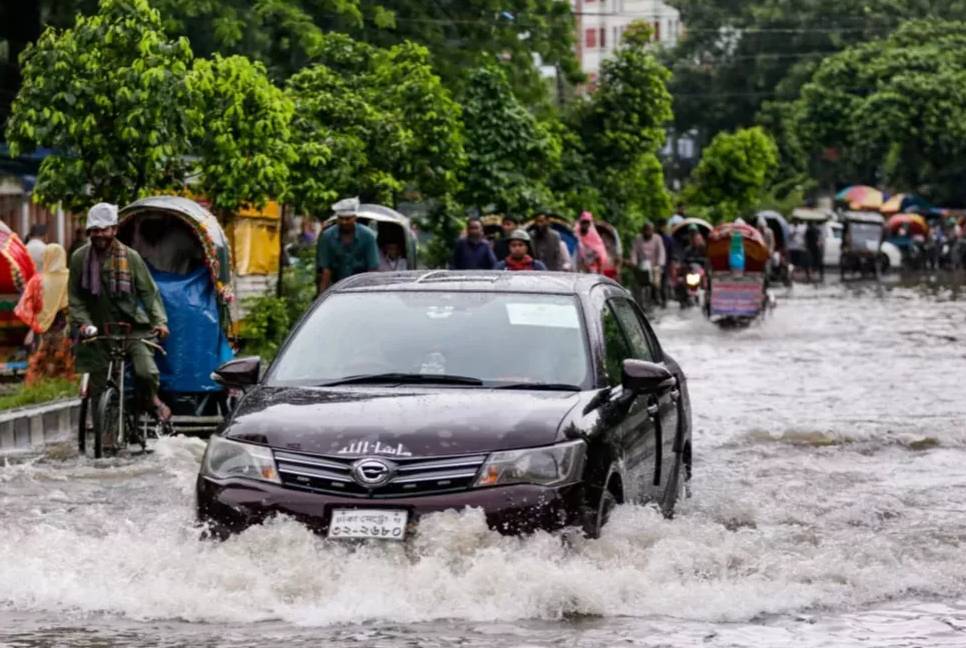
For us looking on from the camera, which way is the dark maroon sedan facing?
facing the viewer and to the left of the viewer

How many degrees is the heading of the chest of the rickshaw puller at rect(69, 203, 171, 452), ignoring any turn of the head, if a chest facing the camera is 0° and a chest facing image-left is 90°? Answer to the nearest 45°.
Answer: approximately 0°

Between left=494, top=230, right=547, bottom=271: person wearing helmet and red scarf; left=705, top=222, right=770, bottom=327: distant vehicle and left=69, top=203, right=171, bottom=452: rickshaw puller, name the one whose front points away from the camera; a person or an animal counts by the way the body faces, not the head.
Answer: the distant vehicle

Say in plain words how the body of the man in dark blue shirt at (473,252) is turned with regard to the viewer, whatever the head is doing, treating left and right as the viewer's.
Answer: facing the viewer

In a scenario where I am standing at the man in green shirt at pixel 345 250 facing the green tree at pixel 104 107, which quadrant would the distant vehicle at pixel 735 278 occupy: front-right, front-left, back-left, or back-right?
back-right

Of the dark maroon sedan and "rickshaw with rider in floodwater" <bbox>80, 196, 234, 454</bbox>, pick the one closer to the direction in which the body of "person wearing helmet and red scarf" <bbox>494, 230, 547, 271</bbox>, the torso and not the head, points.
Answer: the dark maroon sedan

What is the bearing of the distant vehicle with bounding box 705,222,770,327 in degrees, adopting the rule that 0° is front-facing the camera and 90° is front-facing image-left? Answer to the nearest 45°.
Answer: approximately 180°

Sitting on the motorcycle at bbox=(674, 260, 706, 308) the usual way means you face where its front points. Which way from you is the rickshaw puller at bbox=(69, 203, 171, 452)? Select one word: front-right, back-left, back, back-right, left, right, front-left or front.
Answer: front

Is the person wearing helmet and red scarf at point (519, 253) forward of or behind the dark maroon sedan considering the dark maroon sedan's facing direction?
behind

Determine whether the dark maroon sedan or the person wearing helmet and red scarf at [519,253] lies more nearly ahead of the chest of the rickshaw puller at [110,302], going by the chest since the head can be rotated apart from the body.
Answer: the dark maroon sedan

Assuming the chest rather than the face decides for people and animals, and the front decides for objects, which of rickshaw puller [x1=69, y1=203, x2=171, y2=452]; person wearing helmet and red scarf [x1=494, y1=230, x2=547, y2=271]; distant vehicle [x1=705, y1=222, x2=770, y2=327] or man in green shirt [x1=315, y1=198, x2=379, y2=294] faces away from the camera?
the distant vehicle
